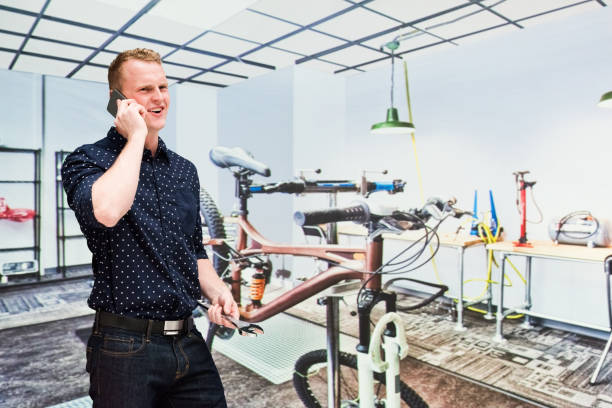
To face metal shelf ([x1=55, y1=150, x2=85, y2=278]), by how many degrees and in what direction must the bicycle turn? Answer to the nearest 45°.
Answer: approximately 180°

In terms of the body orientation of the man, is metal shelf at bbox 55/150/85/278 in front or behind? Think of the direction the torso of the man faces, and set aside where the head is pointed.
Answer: behind

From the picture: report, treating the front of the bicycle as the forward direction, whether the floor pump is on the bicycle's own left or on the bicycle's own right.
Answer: on the bicycle's own left

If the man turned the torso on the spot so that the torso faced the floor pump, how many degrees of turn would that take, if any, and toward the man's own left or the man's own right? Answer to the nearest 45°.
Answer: approximately 90° to the man's own left

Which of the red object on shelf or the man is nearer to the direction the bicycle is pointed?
the man

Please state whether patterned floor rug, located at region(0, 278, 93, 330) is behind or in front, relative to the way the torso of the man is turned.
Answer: behind

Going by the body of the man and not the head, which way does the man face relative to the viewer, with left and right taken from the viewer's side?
facing the viewer and to the right of the viewer

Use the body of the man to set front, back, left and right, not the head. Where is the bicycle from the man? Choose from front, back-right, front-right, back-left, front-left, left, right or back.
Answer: left

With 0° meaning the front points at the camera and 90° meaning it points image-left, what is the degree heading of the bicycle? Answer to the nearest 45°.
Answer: approximately 315°

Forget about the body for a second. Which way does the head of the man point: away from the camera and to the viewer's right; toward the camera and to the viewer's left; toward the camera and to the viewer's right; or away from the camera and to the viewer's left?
toward the camera and to the viewer's right

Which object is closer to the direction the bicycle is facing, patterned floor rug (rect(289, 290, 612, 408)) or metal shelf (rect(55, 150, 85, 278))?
the patterned floor rug

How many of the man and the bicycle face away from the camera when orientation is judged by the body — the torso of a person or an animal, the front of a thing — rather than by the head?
0

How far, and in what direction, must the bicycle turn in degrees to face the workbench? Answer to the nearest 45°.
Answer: approximately 90° to its left

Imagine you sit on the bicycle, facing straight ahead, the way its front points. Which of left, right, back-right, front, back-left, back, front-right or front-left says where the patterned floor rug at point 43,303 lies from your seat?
back
